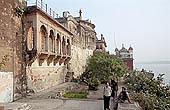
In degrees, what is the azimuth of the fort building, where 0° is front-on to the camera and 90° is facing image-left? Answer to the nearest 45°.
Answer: approximately 315°
